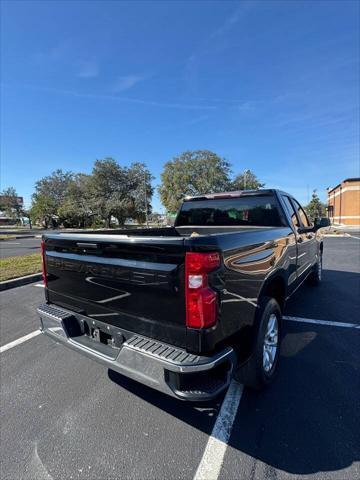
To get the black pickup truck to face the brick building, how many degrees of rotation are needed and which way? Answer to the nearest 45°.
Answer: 0° — it already faces it

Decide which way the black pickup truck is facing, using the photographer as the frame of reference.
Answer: facing away from the viewer and to the right of the viewer
